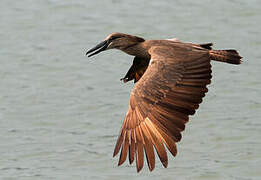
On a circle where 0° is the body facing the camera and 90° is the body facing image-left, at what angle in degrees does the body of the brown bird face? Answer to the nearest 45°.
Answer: approximately 90°
